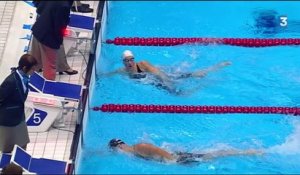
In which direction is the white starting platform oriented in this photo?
to the viewer's right

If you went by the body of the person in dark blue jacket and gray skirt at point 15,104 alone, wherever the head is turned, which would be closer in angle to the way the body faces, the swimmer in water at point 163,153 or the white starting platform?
the swimmer in water

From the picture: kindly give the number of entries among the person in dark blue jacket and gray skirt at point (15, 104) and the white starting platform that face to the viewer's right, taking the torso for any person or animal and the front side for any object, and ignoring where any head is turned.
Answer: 2

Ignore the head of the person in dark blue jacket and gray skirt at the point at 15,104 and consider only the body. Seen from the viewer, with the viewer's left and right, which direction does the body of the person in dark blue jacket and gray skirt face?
facing to the right of the viewer

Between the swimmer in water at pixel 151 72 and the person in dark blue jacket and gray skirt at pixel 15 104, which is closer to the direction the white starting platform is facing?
the swimmer in water

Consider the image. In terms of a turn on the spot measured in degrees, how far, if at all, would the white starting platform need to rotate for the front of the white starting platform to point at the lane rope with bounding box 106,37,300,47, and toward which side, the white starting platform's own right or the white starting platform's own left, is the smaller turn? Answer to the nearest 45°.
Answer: approximately 45° to the white starting platform's own left
